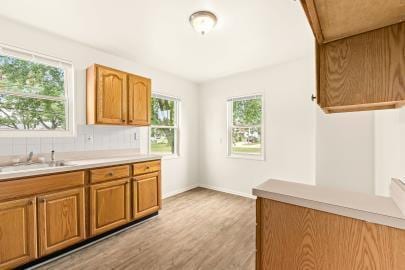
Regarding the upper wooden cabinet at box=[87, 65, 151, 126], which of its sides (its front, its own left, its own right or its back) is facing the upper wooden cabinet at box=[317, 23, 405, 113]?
front

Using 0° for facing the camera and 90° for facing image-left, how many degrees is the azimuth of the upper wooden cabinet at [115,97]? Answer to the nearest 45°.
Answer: approximately 315°

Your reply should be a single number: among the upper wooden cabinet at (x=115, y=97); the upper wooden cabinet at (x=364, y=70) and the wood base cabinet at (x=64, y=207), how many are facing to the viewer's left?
1

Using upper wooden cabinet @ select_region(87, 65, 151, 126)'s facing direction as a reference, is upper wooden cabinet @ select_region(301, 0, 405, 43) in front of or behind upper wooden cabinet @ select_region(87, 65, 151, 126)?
in front

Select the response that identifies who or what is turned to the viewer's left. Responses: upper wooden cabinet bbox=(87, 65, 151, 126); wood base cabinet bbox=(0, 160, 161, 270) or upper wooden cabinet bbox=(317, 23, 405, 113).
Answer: upper wooden cabinet bbox=(317, 23, 405, 113)

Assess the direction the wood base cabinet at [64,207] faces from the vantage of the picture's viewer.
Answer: facing the viewer and to the right of the viewer

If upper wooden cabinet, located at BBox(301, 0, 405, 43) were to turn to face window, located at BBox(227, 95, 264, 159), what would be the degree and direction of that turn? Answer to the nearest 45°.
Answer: approximately 45° to its right

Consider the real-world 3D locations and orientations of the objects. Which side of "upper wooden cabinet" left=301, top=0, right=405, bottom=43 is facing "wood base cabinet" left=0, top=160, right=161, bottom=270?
front

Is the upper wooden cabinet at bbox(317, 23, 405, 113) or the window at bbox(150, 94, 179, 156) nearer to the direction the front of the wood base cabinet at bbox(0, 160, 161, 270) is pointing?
the upper wooden cabinet

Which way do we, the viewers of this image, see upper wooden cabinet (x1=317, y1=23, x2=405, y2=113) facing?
facing to the left of the viewer

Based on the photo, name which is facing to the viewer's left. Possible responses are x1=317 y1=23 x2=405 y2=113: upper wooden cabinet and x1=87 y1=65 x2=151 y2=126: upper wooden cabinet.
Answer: x1=317 y1=23 x2=405 y2=113: upper wooden cabinet

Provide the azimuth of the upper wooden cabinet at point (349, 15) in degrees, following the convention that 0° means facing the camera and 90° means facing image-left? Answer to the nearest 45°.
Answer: approximately 90°

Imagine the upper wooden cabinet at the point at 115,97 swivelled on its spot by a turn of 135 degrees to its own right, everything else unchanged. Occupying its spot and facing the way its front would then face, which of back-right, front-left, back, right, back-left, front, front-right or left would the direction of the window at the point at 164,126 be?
back-right
